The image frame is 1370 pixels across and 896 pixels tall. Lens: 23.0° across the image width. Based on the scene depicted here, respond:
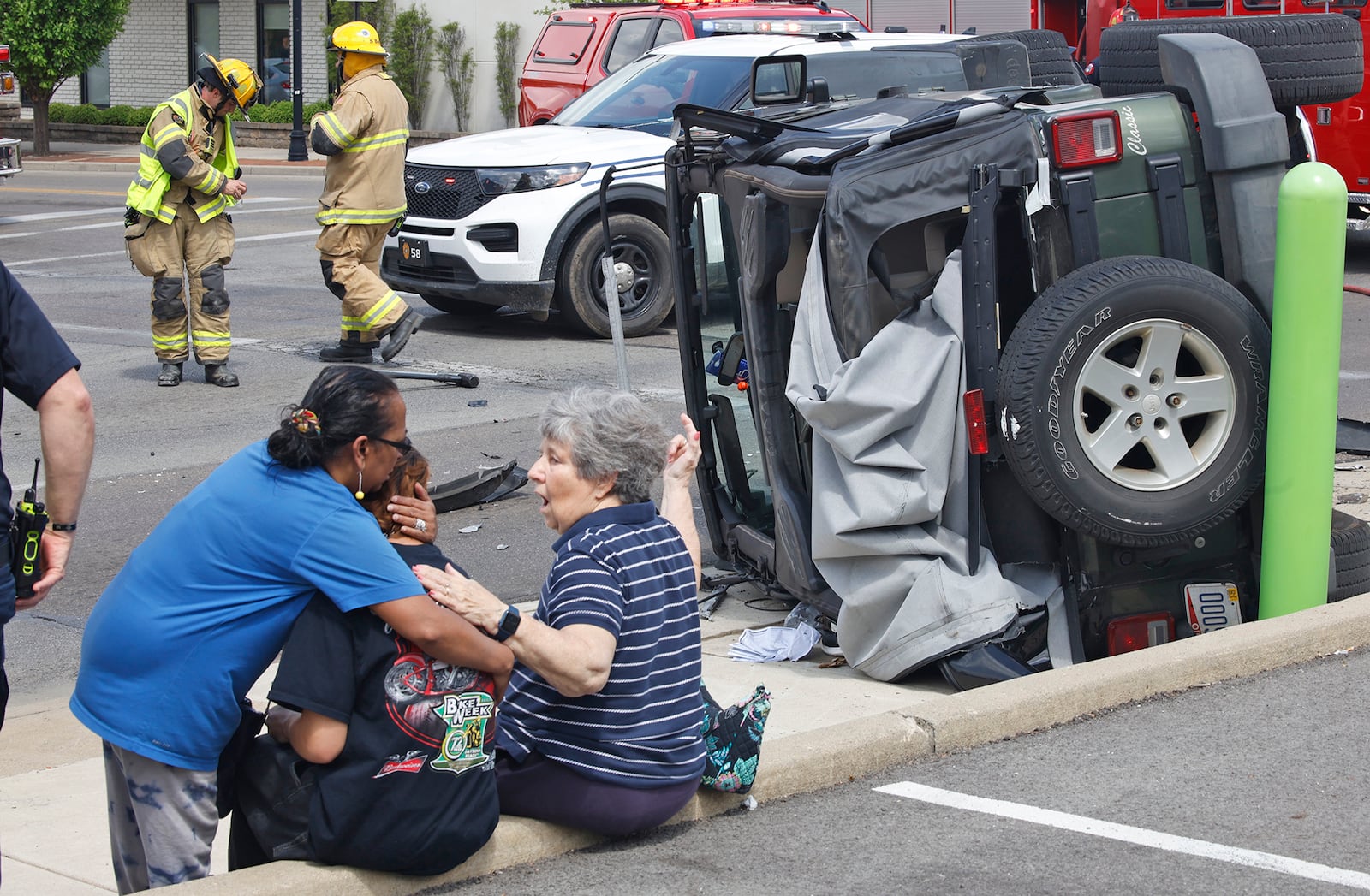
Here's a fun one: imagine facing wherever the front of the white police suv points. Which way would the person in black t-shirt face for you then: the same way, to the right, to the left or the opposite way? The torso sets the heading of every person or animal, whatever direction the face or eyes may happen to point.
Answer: to the right

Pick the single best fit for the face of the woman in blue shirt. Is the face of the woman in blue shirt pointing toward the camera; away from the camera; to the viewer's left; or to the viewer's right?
to the viewer's right

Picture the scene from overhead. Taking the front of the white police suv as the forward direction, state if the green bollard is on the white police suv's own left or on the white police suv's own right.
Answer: on the white police suv's own left

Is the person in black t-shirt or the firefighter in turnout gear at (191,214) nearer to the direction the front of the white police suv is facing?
the firefighter in turnout gear

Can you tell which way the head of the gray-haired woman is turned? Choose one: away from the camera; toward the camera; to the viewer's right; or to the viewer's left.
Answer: to the viewer's left

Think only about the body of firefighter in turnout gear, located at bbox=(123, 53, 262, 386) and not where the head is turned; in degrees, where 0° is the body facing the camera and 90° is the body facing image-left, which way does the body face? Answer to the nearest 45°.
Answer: approximately 315°

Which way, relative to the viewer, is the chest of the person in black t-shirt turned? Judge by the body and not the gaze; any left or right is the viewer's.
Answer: facing away from the viewer and to the left of the viewer

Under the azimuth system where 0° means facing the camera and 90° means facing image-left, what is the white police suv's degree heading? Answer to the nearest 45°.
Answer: approximately 45°
